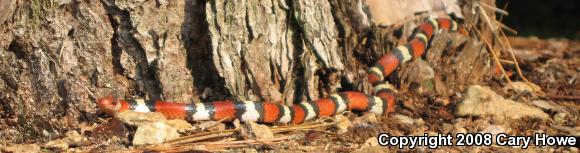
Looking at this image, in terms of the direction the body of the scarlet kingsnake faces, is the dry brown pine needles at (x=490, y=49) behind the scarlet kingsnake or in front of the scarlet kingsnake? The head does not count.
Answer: behind

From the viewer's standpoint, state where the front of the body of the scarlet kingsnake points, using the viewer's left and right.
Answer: facing to the left of the viewer
